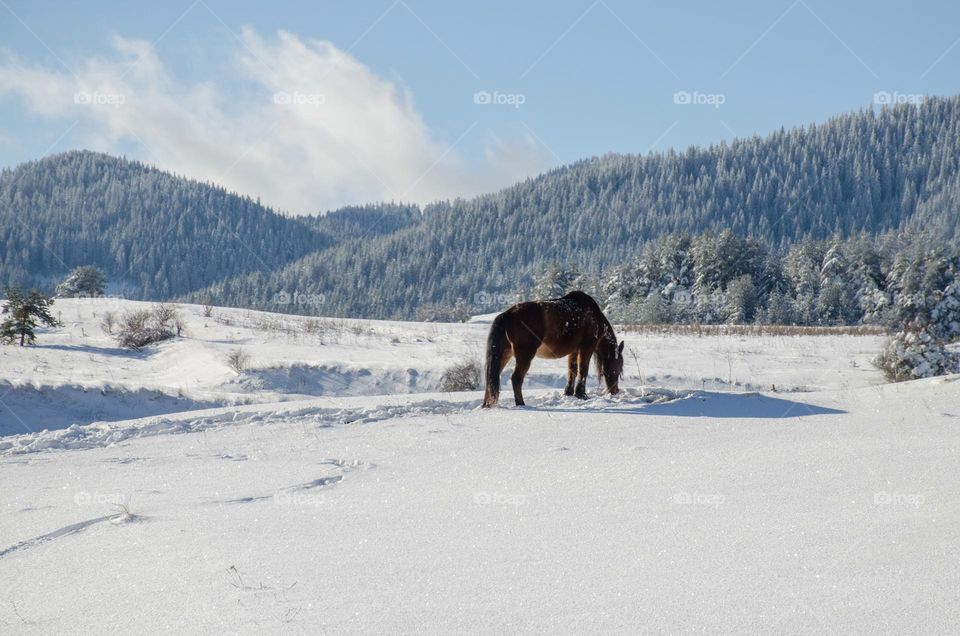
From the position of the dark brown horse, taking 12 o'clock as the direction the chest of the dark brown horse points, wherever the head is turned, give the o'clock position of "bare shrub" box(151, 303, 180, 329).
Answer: The bare shrub is roughly at 9 o'clock from the dark brown horse.

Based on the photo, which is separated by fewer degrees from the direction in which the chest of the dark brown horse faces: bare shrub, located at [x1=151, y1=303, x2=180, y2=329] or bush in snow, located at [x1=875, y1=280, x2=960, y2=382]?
the bush in snow

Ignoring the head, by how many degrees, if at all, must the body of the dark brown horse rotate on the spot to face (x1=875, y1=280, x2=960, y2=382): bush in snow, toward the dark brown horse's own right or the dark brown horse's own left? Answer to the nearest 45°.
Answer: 0° — it already faces it

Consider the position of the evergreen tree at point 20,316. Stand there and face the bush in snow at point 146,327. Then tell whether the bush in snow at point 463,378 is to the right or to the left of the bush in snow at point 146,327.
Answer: right

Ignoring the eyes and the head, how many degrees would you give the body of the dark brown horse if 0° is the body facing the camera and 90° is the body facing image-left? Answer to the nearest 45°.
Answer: approximately 225°
